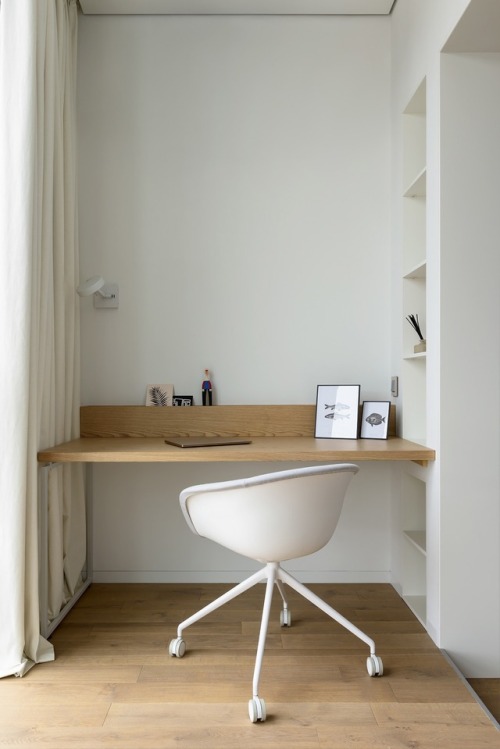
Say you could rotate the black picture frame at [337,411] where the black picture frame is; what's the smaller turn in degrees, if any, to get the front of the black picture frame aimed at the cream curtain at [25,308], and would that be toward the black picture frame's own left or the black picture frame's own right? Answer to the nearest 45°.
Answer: approximately 45° to the black picture frame's own right

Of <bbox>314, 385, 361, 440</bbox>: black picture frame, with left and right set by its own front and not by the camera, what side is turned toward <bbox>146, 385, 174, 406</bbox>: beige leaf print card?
right

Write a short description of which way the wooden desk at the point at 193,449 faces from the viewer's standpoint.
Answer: facing the viewer

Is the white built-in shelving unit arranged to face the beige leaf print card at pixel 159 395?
yes

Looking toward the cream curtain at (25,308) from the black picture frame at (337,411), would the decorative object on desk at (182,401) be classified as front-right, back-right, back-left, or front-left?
front-right

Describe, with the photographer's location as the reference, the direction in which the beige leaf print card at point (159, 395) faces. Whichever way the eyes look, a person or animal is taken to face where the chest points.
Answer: facing the viewer

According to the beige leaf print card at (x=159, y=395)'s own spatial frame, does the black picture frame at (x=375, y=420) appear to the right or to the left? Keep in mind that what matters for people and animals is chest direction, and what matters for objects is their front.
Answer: on its left

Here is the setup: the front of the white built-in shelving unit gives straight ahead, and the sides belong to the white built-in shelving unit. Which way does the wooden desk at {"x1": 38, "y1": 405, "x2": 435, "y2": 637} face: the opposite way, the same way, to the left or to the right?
to the left

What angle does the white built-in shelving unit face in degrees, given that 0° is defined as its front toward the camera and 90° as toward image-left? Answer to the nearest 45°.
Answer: approximately 90°
